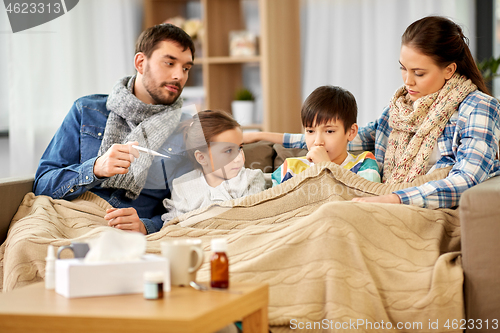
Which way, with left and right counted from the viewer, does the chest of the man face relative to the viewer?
facing the viewer and to the right of the viewer

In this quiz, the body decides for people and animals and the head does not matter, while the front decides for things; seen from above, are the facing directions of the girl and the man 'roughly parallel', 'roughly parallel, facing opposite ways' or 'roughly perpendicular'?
roughly parallel

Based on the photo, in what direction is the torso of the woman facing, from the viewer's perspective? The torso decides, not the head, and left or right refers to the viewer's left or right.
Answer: facing the viewer and to the left of the viewer

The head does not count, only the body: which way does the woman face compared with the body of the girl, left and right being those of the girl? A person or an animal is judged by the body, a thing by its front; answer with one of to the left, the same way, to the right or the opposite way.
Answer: to the right

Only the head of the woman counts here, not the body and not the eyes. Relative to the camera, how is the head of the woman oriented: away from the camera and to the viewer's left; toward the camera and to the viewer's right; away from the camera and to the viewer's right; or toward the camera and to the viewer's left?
toward the camera and to the viewer's left

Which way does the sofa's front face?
toward the camera

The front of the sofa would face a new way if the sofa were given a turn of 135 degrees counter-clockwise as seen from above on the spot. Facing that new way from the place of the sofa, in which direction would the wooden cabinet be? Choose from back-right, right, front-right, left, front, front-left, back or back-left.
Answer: front-left

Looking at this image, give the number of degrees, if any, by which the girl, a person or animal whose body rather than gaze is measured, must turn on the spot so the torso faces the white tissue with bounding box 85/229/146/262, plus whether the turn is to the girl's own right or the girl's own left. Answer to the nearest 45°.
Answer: approximately 45° to the girl's own right

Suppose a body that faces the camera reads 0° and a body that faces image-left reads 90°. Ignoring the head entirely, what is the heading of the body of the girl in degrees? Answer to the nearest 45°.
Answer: approximately 315°
